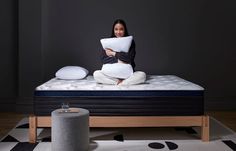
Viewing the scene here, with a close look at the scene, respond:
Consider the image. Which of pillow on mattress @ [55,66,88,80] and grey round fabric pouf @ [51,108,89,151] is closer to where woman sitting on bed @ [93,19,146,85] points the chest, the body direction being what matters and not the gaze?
the grey round fabric pouf

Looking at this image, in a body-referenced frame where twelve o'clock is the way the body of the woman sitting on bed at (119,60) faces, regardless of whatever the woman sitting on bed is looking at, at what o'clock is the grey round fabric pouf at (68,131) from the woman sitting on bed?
The grey round fabric pouf is roughly at 1 o'clock from the woman sitting on bed.

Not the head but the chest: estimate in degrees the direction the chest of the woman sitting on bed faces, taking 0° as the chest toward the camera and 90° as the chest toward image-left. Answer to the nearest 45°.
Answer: approximately 0°

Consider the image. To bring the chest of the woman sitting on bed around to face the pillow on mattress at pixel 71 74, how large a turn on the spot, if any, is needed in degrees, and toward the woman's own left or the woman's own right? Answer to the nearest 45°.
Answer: approximately 90° to the woman's own right
